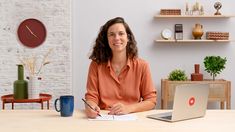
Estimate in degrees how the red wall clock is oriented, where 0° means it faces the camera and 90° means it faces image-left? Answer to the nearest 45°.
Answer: approximately 0°

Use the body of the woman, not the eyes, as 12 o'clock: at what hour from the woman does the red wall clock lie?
The red wall clock is roughly at 5 o'clock from the woman.

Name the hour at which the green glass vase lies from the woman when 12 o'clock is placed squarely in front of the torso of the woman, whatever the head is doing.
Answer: The green glass vase is roughly at 4 o'clock from the woman.

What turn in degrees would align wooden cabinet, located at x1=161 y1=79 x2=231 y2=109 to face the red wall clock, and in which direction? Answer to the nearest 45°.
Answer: approximately 90° to its right

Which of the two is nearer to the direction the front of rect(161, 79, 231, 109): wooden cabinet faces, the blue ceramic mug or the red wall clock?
the blue ceramic mug

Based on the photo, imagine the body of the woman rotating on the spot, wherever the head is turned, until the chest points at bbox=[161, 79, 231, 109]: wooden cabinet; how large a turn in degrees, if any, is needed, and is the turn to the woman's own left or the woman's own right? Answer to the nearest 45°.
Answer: approximately 135° to the woman's own left
